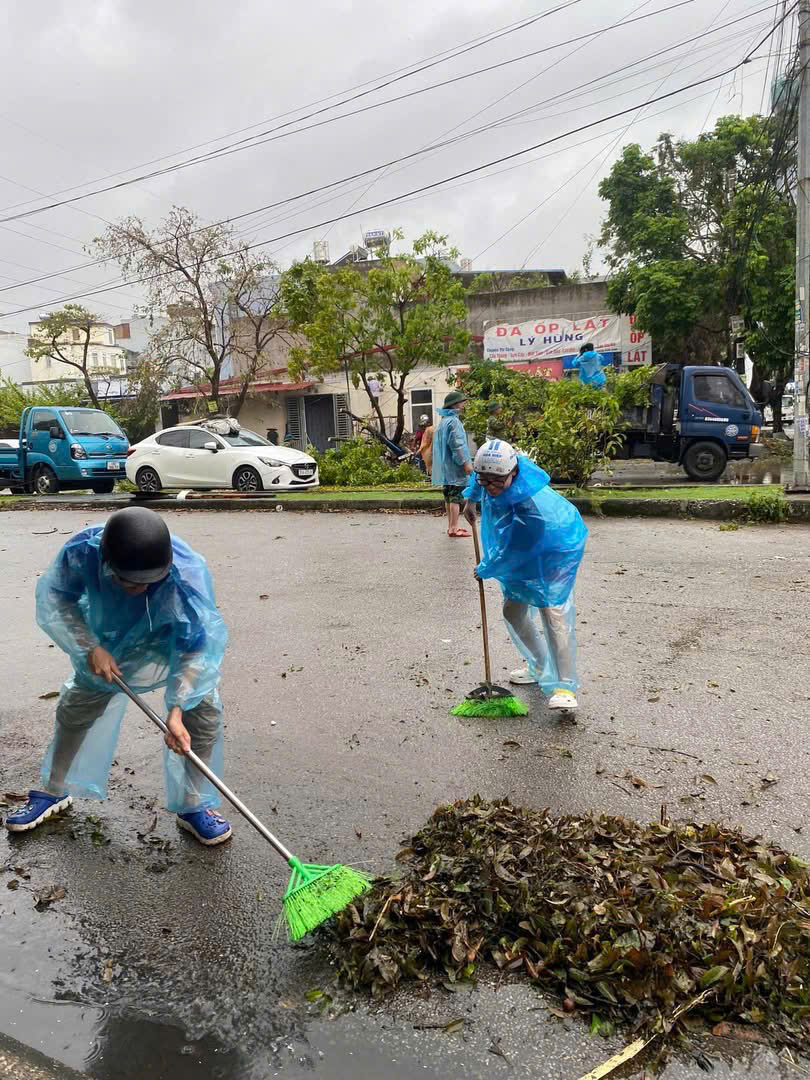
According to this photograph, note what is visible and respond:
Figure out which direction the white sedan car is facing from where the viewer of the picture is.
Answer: facing the viewer and to the right of the viewer

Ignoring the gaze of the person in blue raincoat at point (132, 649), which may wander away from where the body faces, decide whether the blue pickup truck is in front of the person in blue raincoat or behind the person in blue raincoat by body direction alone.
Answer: behind

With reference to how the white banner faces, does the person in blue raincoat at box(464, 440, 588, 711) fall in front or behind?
in front

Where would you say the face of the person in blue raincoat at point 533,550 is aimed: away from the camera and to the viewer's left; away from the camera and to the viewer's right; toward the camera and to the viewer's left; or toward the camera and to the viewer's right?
toward the camera and to the viewer's left

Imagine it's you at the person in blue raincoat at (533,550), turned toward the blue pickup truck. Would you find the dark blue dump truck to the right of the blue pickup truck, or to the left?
right

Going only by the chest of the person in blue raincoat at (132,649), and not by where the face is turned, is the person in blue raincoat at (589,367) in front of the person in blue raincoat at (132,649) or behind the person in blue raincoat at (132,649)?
behind

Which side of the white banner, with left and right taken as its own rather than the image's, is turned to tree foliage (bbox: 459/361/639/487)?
front

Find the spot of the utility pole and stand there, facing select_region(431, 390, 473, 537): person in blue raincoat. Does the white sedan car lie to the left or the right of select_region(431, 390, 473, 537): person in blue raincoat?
right

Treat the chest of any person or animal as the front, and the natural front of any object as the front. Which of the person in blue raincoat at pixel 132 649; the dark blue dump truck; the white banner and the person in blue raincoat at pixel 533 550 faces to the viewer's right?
the dark blue dump truck

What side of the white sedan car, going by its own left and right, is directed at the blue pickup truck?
back

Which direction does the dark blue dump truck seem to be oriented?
to the viewer's right

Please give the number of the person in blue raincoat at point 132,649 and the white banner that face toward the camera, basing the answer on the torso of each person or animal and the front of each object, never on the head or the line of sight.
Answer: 2

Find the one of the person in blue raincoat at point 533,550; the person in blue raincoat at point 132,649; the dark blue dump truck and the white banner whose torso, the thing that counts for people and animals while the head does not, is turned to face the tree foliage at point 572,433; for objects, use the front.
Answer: the white banner
